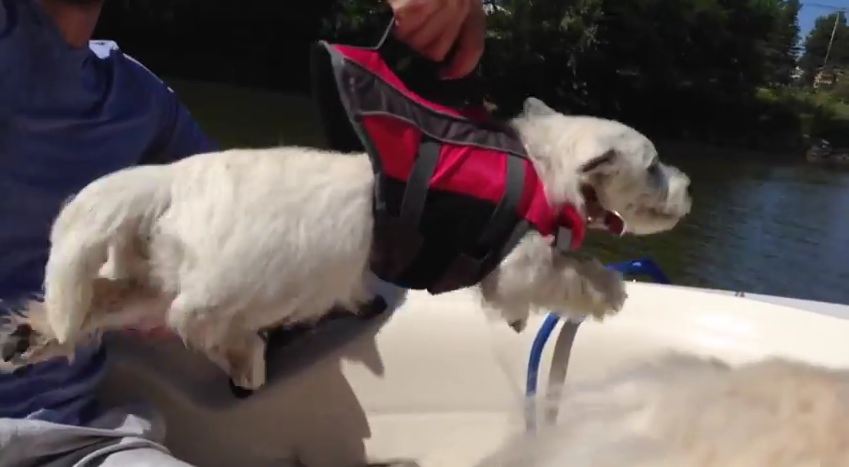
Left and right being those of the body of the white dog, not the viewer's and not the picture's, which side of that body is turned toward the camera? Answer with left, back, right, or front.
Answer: right

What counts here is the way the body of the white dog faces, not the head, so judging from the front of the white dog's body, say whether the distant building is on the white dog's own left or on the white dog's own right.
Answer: on the white dog's own left
